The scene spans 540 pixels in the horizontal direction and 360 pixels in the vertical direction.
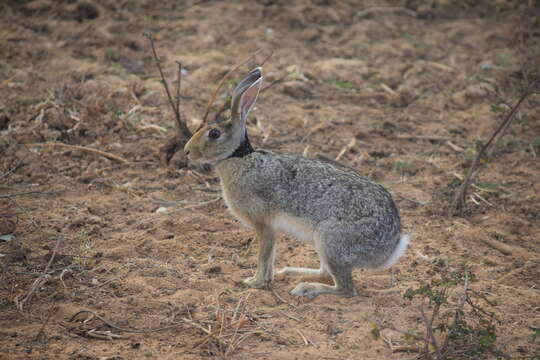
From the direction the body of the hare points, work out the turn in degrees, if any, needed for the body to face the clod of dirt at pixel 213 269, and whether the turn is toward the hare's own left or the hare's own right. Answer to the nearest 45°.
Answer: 0° — it already faces it

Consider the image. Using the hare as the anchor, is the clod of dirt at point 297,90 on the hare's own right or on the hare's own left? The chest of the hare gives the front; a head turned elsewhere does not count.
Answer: on the hare's own right

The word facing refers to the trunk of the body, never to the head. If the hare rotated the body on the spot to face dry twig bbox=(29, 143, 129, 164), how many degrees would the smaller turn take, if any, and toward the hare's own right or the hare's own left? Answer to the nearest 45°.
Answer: approximately 45° to the hare's own right

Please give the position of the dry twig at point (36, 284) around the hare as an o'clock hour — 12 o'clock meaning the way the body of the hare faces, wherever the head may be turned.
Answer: The dry twig is roughly at 11 o'clock from the hare.

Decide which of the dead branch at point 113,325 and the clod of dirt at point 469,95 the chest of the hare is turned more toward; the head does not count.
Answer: the dead branch

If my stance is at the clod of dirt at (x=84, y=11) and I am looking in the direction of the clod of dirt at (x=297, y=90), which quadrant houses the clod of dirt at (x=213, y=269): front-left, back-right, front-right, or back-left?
front-right

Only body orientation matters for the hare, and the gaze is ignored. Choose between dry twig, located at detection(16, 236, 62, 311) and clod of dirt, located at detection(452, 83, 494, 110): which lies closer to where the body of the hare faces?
the dry twig

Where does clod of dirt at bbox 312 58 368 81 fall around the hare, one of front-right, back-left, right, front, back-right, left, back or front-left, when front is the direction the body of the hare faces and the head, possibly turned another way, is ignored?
right

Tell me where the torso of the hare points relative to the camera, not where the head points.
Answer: to the viewer's left

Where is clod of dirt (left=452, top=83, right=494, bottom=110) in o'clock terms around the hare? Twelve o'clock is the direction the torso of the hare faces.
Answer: The clod of dirt is roughly at 4 o'clock from the hare.

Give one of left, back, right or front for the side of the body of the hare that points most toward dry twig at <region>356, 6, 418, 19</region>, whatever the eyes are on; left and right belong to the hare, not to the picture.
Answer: right

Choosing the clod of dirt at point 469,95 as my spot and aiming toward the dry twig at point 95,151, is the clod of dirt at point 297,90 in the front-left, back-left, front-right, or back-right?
front-right
